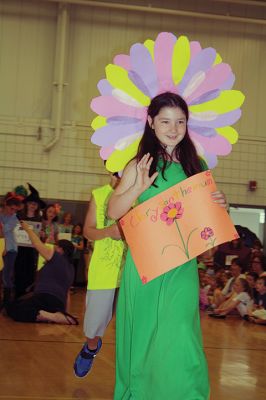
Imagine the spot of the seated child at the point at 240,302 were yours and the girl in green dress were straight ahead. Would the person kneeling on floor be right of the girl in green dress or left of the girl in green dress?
right

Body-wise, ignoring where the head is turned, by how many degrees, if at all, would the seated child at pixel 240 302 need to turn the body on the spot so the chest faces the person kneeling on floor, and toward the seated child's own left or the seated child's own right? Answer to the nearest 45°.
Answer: approximately 45° to the seated child's own left

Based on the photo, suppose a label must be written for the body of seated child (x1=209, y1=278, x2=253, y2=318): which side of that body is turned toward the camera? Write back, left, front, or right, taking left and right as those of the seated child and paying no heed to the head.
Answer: left

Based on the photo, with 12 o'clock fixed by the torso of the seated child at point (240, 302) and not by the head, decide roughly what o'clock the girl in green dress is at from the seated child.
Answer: The girl in green dress is roughly at 9 o'clock from the seated child.

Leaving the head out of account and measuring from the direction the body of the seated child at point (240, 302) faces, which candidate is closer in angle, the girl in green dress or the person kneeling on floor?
the person kneeling on floor
